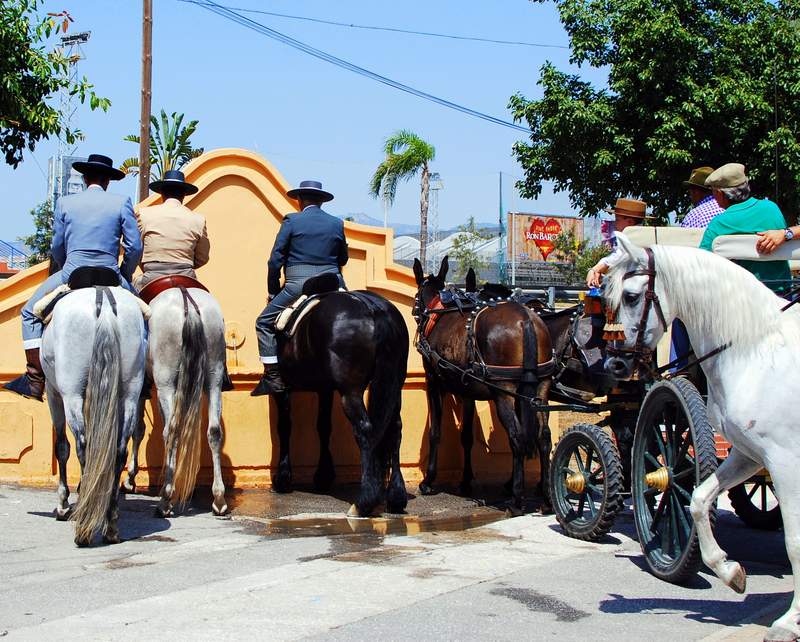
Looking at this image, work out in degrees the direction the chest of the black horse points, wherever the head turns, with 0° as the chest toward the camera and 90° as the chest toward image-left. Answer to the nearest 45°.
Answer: approximately 135°

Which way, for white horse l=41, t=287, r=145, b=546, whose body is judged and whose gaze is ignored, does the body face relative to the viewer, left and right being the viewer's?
facing away from the viewer

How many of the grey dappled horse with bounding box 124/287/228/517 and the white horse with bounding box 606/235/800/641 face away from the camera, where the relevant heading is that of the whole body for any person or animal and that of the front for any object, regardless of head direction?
1

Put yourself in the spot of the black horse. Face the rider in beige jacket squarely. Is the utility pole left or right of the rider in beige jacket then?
right

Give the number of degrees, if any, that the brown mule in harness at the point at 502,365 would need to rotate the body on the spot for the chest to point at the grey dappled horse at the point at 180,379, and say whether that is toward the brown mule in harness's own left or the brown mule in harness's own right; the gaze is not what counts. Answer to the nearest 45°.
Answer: approximately 45° to the brown mule in harness's own left

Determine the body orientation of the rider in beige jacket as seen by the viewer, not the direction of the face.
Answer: away from the camera

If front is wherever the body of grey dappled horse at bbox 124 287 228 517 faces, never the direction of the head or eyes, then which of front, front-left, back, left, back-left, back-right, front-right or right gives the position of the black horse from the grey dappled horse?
right

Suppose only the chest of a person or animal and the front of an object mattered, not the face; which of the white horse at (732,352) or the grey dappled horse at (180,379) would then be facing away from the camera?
the grey dappled horse

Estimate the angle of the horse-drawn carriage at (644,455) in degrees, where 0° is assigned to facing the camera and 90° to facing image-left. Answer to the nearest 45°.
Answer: approximately 135°

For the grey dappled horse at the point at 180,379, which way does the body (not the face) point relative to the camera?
away from the camera

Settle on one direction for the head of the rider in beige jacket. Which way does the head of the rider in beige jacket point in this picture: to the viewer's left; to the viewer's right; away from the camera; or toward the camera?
away from the camera

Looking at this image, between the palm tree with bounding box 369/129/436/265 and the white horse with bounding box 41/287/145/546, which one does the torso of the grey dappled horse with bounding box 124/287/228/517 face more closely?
the palm tree

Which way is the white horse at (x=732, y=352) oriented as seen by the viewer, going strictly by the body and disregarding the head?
to the viewer's left

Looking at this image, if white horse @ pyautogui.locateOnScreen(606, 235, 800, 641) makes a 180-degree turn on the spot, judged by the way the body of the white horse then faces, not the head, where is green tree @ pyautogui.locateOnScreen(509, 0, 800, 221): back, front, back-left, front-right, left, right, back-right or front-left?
left

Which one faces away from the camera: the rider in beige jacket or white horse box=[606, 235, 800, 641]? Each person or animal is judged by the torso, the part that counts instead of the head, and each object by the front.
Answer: the rider in beige jacket

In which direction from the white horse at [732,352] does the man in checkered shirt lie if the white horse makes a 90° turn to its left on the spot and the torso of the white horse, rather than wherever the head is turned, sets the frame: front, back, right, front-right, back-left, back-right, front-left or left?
back
